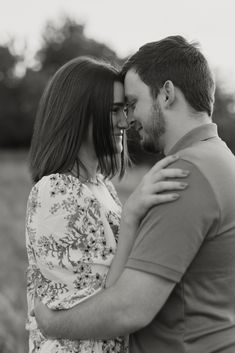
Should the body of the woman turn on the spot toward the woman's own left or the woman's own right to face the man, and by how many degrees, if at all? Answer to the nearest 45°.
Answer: approximately 45° to the woman's own right

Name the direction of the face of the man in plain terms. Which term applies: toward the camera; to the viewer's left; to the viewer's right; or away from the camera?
to the viewer's left

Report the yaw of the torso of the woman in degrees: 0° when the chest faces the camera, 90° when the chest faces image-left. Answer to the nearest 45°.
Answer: approximately 270°
